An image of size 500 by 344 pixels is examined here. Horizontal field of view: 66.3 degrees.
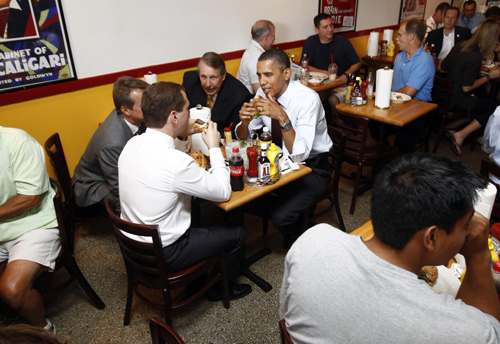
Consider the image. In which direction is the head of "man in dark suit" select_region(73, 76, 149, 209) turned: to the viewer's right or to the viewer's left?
to the viewer's right

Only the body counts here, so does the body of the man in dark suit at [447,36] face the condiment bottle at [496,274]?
yes

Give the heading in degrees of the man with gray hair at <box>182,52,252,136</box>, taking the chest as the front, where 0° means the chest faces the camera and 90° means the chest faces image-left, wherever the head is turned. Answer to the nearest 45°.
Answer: approximately 45°

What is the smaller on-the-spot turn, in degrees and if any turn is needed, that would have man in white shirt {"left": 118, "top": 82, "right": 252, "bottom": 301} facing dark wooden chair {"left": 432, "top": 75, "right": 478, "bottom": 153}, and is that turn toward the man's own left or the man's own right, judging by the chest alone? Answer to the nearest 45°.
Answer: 0° — they already face it

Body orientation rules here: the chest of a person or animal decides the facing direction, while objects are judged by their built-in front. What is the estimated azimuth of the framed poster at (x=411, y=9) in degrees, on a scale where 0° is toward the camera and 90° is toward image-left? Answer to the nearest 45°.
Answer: approximately 315°

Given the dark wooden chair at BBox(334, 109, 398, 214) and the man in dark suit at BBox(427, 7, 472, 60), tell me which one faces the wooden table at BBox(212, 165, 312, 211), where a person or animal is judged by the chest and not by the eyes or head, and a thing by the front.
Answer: the man in dark suit

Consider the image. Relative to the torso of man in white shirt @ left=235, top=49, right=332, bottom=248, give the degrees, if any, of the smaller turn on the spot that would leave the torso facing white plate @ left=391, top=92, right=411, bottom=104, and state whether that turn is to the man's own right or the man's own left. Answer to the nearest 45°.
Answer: approximately 180°

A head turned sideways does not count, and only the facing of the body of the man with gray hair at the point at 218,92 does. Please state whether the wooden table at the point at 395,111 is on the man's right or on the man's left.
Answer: on the man's left

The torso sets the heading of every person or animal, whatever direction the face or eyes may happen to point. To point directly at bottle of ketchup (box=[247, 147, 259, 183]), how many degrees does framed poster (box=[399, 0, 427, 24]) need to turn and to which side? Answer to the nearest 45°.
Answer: approximately 45° to its right

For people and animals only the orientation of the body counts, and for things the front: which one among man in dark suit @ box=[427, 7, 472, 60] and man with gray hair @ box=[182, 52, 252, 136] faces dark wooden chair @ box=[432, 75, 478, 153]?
the man in dark suit

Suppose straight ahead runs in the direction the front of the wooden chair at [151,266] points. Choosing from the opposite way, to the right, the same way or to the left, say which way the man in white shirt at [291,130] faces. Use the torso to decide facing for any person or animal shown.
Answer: the opposite way

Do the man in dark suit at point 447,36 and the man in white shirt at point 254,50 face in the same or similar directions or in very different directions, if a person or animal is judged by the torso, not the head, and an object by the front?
very different directions

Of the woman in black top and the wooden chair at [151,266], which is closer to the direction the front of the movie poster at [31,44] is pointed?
the wooden chair

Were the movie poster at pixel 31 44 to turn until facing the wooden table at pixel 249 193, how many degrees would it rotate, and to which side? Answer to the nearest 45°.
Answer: approximately 45° to its left

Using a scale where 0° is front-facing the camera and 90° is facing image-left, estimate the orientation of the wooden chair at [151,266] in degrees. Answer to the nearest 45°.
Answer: approximately 225°
